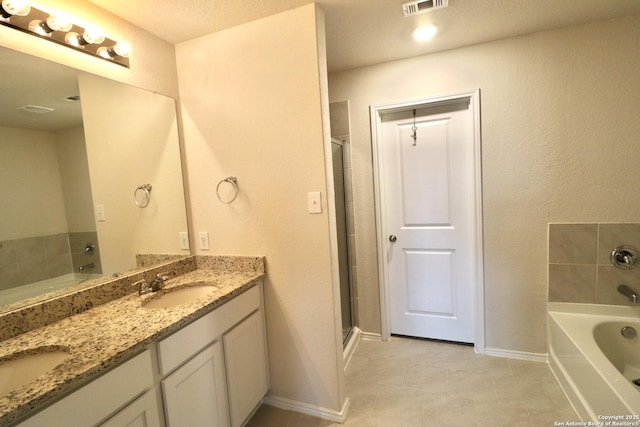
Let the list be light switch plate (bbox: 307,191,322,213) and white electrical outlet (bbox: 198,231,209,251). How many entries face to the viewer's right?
0

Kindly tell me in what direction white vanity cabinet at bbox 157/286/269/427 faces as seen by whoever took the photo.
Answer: facing the viewer and to the right of the viewer

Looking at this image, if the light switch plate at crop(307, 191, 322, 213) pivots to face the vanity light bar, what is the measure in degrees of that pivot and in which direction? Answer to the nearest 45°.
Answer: approximately 90° to its right

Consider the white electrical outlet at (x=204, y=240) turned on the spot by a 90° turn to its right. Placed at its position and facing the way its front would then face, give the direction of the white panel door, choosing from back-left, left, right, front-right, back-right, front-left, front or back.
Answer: back-right

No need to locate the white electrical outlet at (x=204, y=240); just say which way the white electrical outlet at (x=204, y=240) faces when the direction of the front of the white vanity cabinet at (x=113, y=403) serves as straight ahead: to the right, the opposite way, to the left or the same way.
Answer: to the right

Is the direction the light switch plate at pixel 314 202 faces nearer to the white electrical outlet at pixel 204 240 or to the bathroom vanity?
the bathroom vanity

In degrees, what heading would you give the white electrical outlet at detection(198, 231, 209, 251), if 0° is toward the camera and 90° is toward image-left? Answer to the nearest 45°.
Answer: approximately 45°
